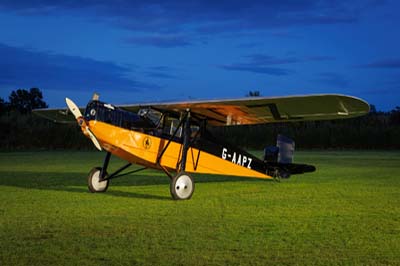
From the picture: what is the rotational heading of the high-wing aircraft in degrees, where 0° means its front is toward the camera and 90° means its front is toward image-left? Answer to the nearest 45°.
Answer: approximately 45°
